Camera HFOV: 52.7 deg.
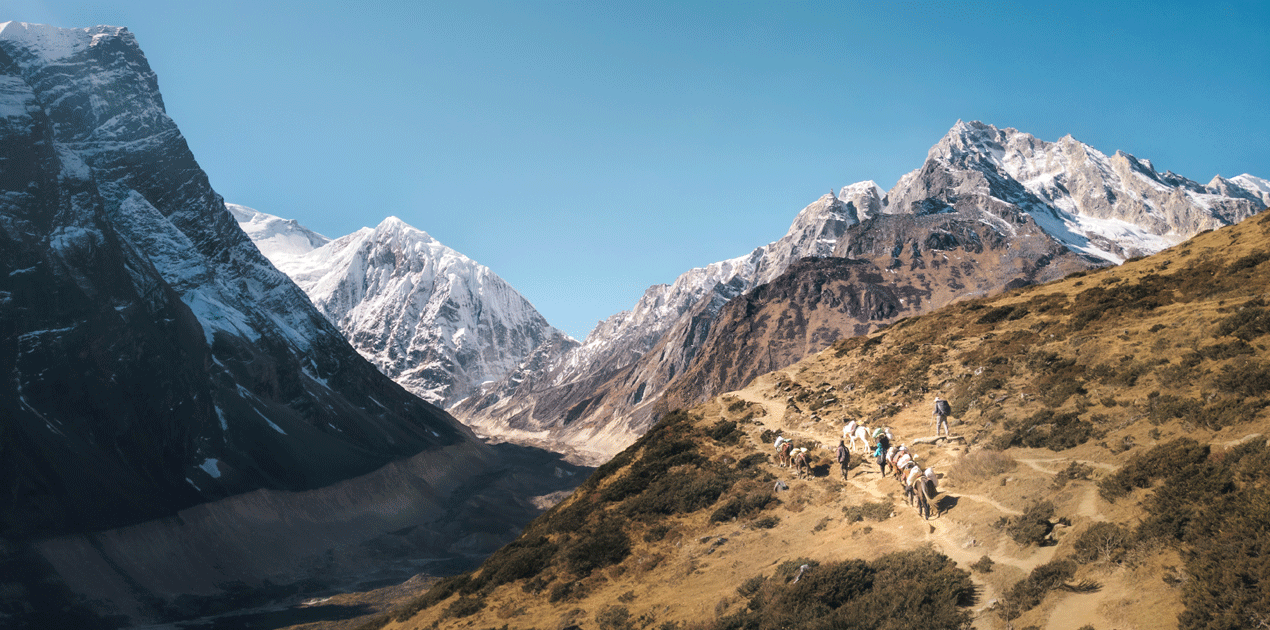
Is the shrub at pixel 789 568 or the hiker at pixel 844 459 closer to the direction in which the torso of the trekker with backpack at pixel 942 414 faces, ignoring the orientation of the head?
the hiker

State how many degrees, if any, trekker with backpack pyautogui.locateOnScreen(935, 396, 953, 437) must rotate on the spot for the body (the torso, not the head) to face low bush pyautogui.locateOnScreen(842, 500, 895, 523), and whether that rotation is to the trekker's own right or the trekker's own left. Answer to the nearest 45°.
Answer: approximately 135° to the trekker's own left

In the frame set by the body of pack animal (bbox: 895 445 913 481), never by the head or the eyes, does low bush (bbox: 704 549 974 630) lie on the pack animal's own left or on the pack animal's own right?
on the pack animal's own left

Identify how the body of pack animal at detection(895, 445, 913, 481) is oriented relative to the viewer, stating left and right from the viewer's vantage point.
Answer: facing away from the viewer and to the left of the viewer

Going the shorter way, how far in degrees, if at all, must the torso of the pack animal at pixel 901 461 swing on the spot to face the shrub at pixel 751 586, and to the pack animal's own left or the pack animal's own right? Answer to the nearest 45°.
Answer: approximately 90° to the pack animal's own left

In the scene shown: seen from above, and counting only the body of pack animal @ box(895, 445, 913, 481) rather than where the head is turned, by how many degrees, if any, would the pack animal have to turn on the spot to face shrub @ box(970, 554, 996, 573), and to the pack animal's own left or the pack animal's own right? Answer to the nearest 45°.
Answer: approximately 135° to the pack animal's own left

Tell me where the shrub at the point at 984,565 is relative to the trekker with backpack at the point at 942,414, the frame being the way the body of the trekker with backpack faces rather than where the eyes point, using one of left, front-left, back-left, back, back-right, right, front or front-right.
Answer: back-left

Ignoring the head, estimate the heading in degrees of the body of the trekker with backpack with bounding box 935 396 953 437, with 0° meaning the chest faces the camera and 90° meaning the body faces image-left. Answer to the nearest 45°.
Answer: approximately 135°
